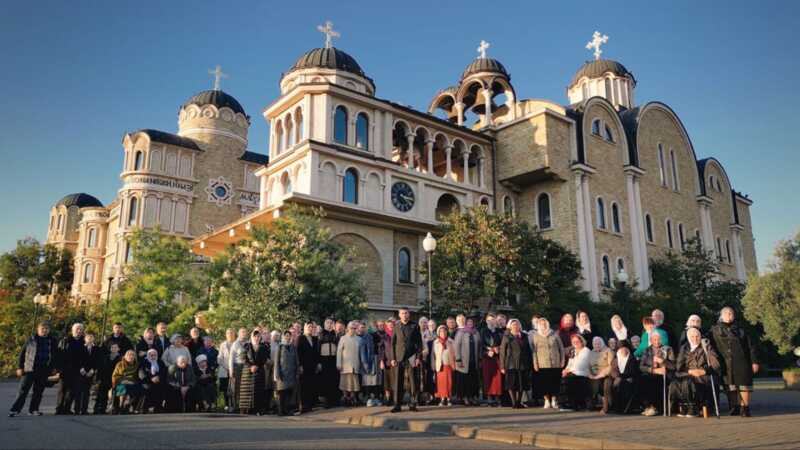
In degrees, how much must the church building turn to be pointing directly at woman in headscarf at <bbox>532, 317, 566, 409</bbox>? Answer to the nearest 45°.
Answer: approximately 45° to its left

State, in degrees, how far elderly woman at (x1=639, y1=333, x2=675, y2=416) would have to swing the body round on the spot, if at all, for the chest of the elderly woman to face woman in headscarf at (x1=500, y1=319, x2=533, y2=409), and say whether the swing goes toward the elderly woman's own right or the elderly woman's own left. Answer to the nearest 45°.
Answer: approximately 90° to the elderly woman's own right

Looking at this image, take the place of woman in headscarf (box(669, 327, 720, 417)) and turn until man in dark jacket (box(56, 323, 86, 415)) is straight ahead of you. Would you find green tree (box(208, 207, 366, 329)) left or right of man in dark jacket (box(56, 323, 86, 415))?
right

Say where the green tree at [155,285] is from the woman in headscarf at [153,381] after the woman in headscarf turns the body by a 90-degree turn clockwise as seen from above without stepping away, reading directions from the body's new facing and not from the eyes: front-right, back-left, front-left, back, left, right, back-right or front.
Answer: right

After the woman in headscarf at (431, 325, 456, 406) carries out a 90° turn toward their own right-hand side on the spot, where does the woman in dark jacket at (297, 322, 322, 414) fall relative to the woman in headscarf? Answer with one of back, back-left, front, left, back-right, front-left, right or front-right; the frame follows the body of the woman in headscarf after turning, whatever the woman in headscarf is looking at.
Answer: front

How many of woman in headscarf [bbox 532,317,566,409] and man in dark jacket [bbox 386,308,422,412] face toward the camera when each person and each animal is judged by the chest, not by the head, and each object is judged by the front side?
2

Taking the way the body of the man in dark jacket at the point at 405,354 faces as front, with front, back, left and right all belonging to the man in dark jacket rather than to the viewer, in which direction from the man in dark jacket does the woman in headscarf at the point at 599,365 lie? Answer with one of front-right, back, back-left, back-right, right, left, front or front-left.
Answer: left

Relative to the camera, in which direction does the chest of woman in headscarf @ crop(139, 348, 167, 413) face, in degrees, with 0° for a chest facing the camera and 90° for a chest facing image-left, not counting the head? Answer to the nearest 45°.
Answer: approximately 0°

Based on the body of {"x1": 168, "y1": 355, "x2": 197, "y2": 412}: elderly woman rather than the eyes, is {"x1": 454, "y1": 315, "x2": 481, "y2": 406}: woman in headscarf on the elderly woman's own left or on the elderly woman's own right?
on the elderly woman's own left

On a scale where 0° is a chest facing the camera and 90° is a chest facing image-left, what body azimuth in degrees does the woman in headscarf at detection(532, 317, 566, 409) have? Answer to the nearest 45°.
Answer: approximately 0°

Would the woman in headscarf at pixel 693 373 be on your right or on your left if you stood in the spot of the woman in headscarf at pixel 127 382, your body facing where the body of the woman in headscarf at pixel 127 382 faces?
on your left
